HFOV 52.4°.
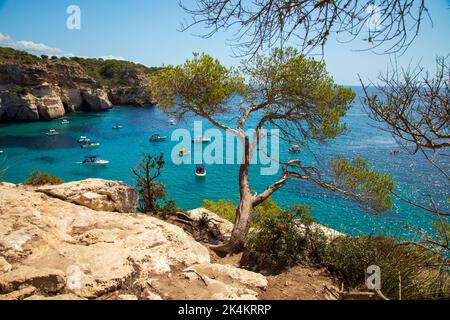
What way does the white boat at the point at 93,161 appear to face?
to the viewer's right
